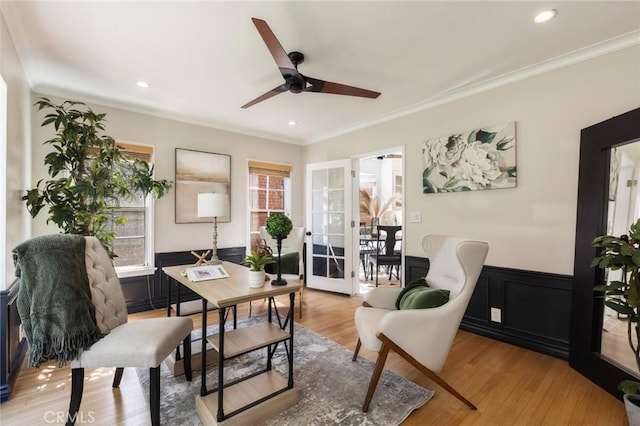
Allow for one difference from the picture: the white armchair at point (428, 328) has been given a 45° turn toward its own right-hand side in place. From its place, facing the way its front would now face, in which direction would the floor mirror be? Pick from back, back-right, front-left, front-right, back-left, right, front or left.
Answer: right

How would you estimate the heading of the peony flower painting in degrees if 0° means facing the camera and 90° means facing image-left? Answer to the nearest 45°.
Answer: approximately 45°

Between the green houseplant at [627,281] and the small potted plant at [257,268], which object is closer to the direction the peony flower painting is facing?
the small potted plant

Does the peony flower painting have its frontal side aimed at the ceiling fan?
yes

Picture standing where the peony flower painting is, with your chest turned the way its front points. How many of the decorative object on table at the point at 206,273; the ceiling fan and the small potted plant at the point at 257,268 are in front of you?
3

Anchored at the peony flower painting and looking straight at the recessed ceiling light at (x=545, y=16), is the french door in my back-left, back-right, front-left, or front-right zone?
back-right

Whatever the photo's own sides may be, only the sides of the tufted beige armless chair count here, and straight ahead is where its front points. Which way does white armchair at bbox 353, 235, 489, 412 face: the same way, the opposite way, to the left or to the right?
the opposite way

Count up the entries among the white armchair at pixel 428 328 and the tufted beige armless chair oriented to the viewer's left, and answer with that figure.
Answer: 1

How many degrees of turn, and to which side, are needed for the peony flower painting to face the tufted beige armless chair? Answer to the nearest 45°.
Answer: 0° — it already faces it

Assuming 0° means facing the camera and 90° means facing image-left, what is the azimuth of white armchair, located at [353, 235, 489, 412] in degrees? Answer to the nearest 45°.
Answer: approximately 90°
